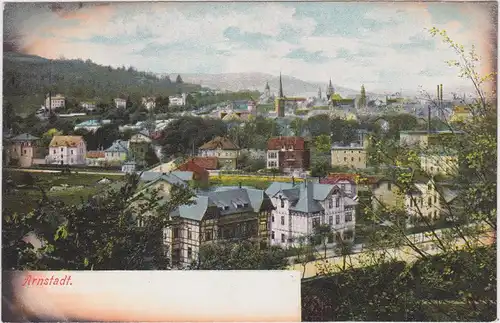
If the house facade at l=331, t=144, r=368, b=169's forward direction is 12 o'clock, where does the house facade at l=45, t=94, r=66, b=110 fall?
the house facade at l=45, t=94, r=66, b=110 is roughly at 3 o'clock from the house facade at l=331, t=144, r=368, b=169.

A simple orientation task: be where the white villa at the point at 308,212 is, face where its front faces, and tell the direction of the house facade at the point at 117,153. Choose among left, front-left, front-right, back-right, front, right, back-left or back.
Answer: back-right

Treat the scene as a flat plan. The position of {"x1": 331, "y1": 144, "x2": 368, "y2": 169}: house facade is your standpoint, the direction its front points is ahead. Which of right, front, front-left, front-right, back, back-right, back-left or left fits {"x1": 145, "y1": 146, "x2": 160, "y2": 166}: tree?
right

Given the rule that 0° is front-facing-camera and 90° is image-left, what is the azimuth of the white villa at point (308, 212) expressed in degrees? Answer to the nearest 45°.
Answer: approximately 315°

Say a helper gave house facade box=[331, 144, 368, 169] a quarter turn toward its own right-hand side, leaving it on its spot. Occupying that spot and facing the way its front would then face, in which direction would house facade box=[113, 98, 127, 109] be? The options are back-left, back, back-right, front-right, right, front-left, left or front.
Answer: front

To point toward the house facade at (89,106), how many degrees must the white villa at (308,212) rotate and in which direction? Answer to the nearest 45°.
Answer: approximately 135° to its right

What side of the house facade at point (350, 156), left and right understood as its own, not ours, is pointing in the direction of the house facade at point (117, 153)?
right

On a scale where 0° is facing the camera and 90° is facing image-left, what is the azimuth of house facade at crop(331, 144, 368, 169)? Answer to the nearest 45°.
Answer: approximately 0°
